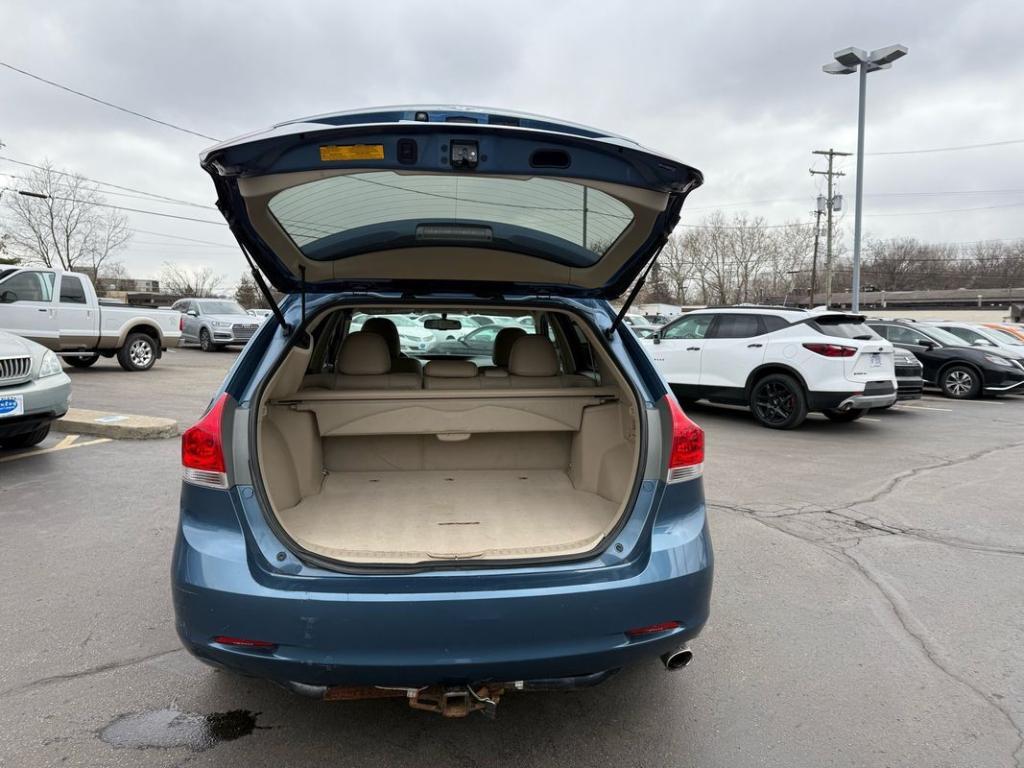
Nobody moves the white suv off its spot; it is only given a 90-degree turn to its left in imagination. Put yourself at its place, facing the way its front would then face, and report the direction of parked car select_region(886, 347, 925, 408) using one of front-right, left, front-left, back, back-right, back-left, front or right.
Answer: back

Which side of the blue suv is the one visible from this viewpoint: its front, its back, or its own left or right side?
back

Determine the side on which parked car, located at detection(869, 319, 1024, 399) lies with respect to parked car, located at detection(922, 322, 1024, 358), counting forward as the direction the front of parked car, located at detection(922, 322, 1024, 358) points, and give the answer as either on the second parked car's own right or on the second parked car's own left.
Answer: on the second parked car's own right

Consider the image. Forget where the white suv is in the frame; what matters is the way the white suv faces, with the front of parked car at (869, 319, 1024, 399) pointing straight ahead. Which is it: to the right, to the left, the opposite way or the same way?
the opposite way

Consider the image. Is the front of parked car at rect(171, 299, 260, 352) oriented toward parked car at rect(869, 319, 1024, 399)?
yes

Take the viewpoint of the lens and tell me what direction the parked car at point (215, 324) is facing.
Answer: facing the viewer and to the right of the viewer

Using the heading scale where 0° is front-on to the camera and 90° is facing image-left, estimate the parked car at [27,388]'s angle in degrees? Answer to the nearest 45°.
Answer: approximately 315°

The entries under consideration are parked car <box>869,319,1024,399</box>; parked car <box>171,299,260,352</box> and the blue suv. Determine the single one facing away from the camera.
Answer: the blue suv

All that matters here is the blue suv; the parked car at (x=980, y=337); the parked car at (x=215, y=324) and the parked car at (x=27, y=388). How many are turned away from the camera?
1
